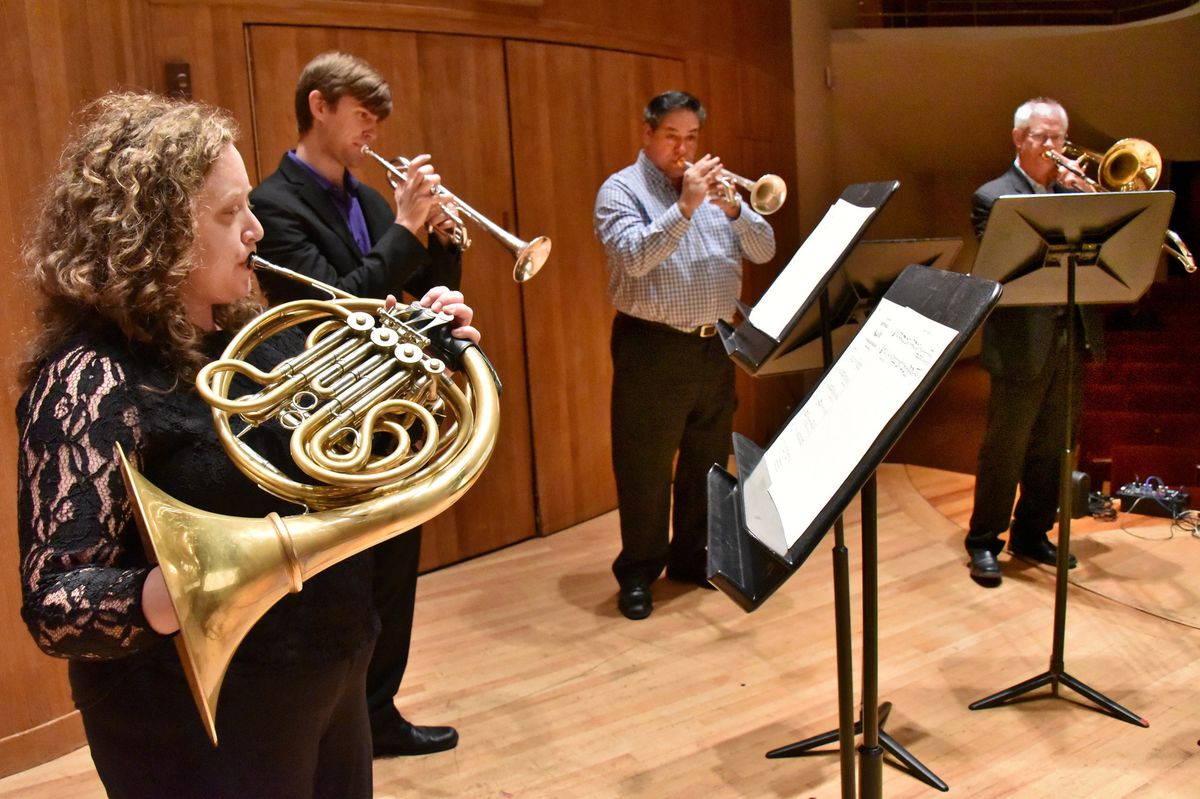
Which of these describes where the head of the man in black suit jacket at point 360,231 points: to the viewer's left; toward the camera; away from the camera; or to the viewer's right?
to the viewer's right

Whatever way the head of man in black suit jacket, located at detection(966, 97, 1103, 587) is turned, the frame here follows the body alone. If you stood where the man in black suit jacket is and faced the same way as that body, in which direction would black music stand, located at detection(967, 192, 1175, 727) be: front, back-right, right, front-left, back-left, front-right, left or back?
front-right

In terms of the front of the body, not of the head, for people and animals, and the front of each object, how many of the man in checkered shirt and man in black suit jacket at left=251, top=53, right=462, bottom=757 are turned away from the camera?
0

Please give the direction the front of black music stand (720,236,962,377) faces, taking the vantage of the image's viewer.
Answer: facing away from the viewer and to the left of the viewer

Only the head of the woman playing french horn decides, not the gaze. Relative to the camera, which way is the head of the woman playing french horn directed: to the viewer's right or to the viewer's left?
to the viewer's right
